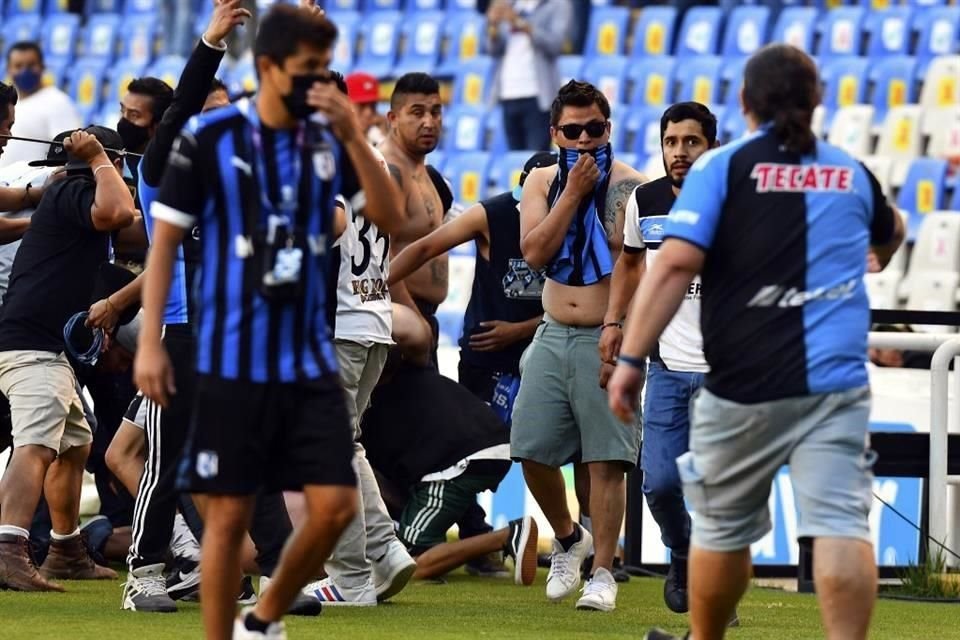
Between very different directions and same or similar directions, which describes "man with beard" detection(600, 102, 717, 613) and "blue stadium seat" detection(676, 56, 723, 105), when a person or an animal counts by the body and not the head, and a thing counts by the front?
same or similar directions

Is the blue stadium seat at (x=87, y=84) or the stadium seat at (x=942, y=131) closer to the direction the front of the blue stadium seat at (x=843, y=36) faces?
the stadium seat

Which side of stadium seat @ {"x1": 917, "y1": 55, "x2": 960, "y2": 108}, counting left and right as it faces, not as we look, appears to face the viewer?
front

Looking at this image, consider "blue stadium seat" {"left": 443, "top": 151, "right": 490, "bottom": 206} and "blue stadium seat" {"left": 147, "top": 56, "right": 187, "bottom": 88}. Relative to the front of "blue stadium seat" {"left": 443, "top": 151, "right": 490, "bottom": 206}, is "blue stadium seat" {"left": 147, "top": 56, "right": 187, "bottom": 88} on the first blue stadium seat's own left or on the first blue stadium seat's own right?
on the first blue stadium seat's own right

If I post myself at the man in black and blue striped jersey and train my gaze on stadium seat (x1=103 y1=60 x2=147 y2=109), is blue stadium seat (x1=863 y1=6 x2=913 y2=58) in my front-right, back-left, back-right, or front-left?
front-right

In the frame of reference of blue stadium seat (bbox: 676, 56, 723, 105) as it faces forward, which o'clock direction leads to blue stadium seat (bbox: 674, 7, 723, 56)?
blue stadium seat (bbox: 674, 7, 723, 56) is roughly at 6 o'clock from blue stadium seat (bbox: 676, 56, 723, 105).

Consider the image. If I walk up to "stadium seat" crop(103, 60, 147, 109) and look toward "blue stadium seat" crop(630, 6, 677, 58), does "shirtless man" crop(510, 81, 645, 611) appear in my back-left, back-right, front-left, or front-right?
front-right

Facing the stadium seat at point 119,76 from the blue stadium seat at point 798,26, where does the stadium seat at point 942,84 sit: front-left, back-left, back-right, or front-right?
back-left

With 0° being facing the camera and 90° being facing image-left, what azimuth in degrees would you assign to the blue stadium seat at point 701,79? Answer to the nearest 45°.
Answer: approximately 0°

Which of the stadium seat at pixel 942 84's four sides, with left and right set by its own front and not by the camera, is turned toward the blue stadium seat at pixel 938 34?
back

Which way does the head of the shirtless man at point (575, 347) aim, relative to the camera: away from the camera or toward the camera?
toward the camera

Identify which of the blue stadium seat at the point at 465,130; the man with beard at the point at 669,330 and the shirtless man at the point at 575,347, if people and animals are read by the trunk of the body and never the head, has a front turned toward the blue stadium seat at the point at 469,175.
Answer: the blue stadium seat at the point at 465,130

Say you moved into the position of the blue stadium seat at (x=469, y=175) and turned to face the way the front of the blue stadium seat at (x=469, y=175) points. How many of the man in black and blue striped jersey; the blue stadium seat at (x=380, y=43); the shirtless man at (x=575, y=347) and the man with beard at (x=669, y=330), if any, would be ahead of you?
3

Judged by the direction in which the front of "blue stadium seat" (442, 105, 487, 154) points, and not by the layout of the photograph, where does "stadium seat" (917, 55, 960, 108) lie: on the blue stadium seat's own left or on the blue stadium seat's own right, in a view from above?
on the blue stadium seat's own left

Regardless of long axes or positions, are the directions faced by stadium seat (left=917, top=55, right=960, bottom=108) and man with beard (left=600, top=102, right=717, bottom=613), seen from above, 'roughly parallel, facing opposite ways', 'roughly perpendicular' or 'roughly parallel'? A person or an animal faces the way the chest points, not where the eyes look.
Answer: roughly parallel
